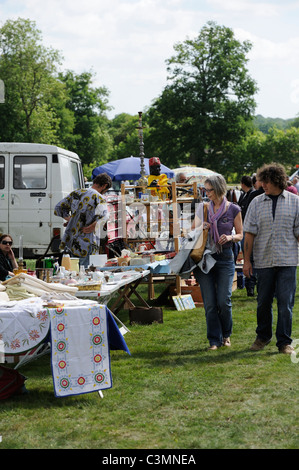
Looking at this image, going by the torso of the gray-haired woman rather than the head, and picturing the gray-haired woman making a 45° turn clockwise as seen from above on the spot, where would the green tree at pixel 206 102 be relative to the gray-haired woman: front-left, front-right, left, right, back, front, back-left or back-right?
right

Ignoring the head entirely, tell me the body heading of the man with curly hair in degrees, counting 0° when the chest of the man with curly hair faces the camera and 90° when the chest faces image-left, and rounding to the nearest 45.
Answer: approximately 0°

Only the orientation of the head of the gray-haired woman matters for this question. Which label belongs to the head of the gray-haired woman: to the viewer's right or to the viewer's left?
to the viewer's left

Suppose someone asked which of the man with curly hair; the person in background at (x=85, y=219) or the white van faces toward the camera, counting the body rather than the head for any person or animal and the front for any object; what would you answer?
the man with curly hair

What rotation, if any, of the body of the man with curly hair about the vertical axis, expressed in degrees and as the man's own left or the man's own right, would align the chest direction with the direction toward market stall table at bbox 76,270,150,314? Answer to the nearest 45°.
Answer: approximately 90° to the man's own right

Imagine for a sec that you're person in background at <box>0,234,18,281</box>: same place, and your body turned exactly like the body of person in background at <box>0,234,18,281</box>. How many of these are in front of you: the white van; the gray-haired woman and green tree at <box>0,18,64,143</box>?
1

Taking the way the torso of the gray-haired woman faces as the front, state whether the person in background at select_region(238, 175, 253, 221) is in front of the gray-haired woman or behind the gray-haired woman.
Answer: behind

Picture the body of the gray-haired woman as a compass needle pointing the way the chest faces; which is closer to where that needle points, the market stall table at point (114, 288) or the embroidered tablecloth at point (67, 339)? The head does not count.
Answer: the embroidered tablecloth

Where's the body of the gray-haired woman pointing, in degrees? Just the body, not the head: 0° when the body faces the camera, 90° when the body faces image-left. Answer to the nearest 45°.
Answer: approximately 45°
